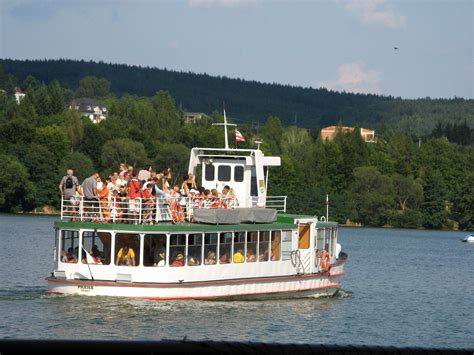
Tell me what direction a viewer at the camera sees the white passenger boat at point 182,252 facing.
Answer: facing away from the viewer and to the right of the viewer
